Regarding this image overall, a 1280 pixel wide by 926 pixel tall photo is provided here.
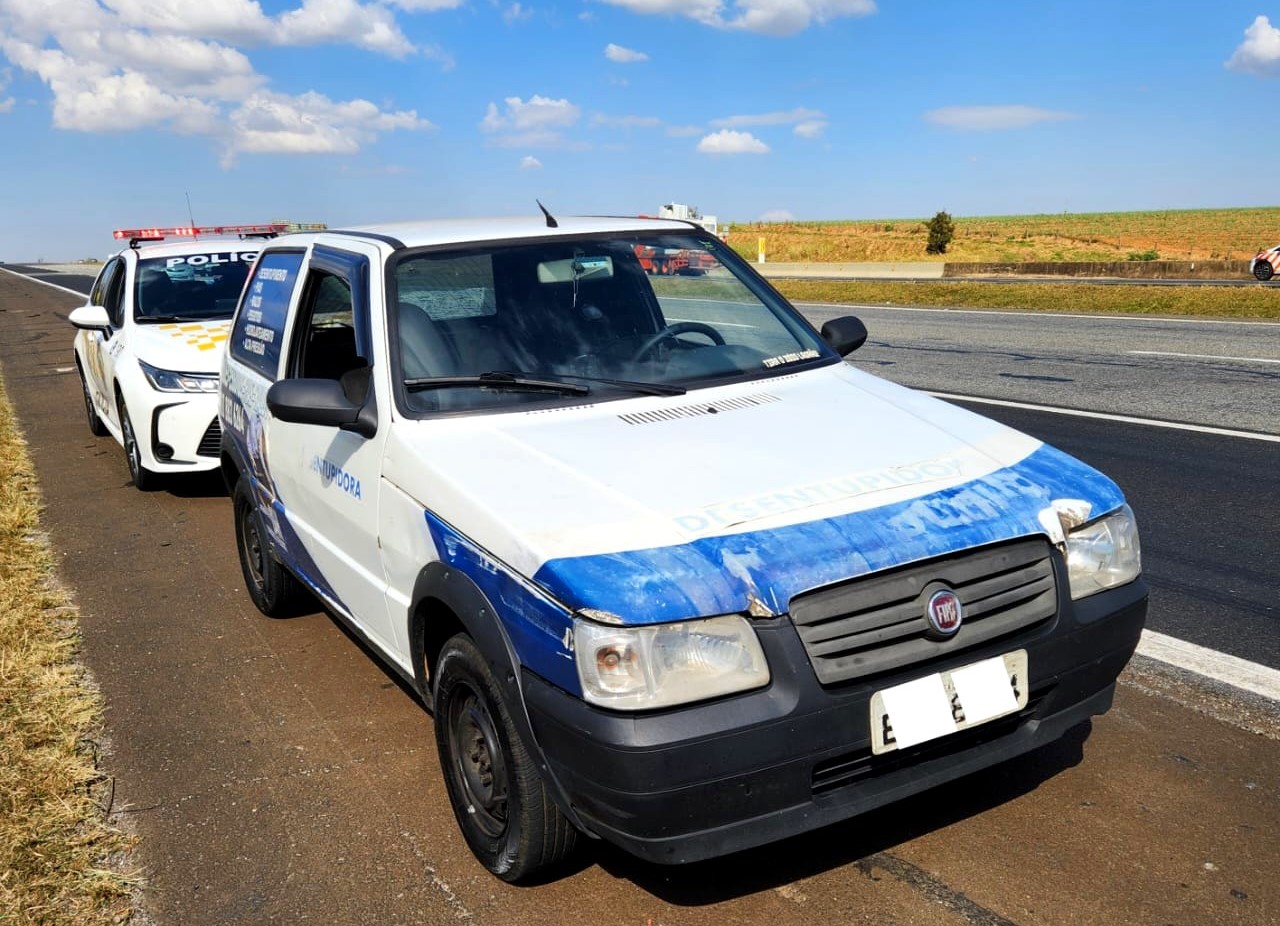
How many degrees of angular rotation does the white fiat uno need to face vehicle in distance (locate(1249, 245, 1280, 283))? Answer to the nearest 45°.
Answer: approximately 90° to its left

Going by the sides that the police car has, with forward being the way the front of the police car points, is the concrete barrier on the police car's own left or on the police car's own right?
on the police car's own left

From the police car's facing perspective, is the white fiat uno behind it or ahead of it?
ahead

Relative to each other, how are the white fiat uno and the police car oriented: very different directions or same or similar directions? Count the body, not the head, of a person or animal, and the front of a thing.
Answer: same or similar directions

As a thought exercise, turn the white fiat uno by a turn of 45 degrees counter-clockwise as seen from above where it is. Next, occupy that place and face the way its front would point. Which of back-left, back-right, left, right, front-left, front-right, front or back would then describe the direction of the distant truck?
left

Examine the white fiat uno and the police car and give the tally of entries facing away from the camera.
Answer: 0

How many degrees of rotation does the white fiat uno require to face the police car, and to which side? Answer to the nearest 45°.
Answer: approximately 180°

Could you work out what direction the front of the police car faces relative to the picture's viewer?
facing the viewer and to the right of the viewer
